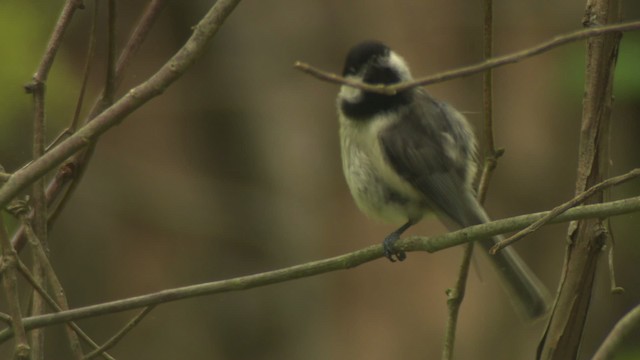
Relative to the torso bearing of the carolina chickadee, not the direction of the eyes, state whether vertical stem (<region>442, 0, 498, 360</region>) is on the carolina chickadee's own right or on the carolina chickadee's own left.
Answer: on the carolina chickadee's own left

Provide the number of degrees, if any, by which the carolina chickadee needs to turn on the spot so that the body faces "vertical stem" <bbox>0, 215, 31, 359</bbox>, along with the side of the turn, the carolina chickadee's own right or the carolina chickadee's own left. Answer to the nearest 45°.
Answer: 0° — it already faces it

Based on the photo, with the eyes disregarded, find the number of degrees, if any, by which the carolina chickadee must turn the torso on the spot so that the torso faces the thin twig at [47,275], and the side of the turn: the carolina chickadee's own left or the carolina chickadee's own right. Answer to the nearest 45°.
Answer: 0° — it already faces it

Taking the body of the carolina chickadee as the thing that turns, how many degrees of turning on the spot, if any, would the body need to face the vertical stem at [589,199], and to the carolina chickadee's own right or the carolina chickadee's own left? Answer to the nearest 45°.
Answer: approximately 90° to the carolina chickadee's own left

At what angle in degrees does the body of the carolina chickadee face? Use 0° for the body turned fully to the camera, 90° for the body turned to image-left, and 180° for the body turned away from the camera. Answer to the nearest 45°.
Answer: approximately 45°
